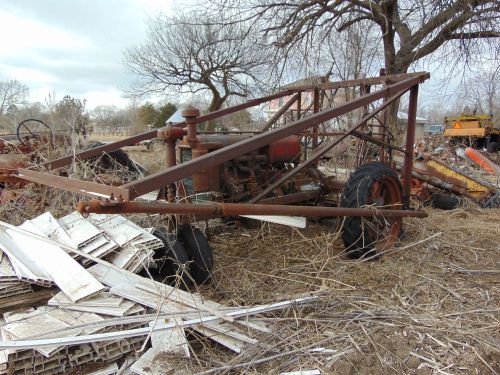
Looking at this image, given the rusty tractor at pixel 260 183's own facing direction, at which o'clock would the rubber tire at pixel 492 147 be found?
The rubber tire is roughly at 6 o'clock from the rusty tractor.

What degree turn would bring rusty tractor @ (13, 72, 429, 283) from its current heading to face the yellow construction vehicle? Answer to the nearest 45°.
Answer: approximately 180°

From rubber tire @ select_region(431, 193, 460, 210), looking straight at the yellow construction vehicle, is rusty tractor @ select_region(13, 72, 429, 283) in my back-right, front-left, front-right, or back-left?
back-left

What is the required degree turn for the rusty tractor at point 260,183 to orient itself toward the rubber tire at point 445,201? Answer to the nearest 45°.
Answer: approximately 180°

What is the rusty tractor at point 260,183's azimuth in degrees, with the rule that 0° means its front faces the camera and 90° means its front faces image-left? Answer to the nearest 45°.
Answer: approximately 45°
